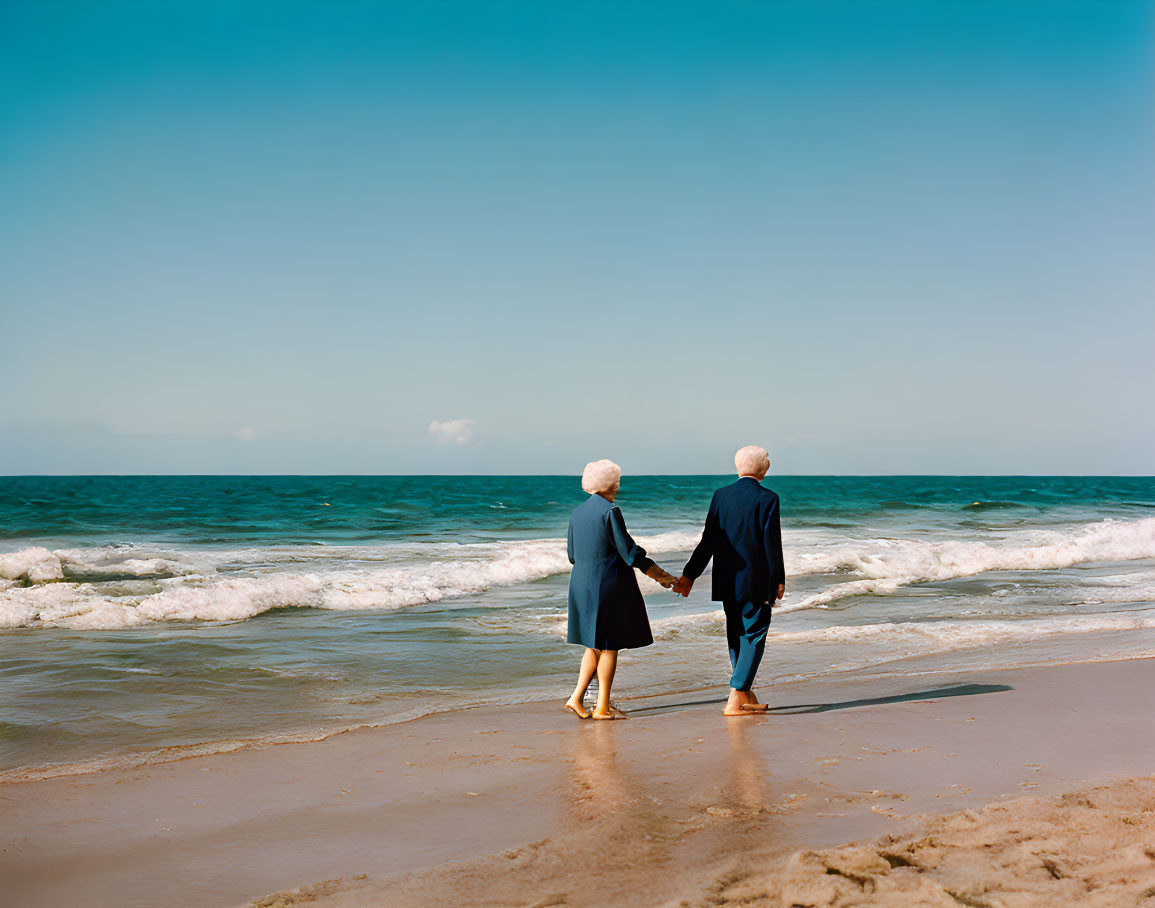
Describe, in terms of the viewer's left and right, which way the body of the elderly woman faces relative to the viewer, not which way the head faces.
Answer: facing away from the viewer and to the right of the viewer

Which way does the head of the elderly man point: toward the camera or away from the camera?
away from the camera

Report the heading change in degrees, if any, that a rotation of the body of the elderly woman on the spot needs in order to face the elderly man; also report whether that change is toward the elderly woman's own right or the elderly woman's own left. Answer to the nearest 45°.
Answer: approximately 45° to the elderly woman's own right
